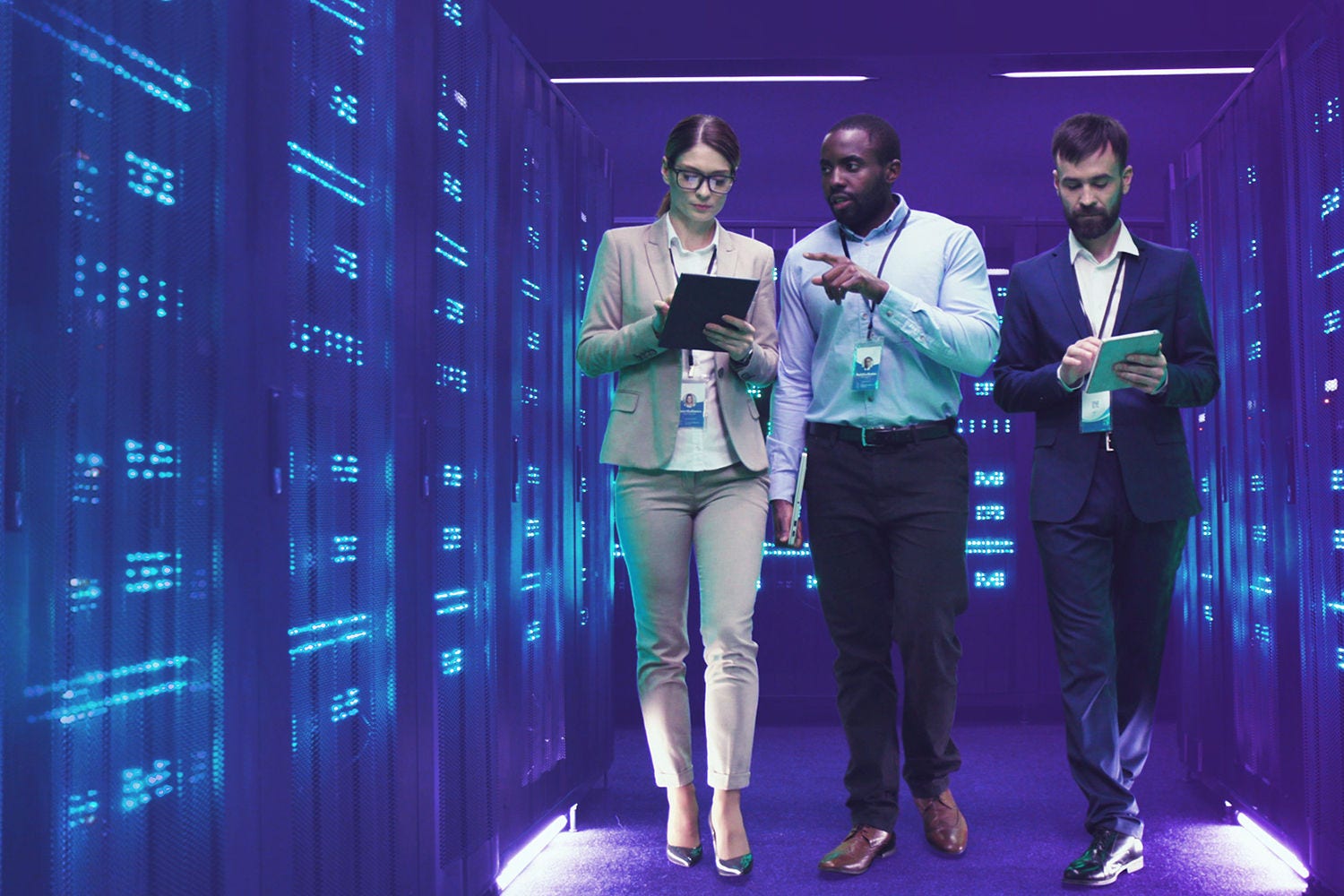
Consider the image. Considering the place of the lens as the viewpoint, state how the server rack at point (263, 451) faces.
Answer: facing the viewer and to the right of the viewer

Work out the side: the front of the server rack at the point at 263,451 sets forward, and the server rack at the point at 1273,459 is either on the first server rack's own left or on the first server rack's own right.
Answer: on the first server rack's own left

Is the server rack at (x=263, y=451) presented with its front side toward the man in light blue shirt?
no

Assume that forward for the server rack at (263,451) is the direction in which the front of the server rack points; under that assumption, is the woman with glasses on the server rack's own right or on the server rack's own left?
on the server rack's own left

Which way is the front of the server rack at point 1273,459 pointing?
to the viewer's left

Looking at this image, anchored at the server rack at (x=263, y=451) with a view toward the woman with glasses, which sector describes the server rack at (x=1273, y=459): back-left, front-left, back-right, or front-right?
front-right

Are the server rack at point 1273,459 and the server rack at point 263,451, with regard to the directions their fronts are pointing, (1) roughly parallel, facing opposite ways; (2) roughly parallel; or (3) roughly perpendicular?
roughly parallel, facing opposite ways

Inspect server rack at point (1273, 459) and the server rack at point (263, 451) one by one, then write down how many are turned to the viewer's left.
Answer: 1

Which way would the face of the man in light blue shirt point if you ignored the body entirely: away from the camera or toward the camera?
toward the camera

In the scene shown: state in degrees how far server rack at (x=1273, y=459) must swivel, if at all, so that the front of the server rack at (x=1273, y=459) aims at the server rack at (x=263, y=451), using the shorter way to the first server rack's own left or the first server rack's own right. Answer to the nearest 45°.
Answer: approximately 45° to the first server rack's own left

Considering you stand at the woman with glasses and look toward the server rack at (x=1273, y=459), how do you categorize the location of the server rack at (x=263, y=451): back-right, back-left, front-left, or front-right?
back-right

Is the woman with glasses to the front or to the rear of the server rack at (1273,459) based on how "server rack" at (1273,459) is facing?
to the front
